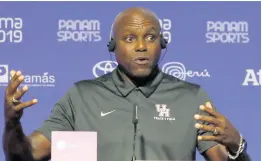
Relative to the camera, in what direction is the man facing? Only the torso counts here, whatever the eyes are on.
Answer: toward the camera
